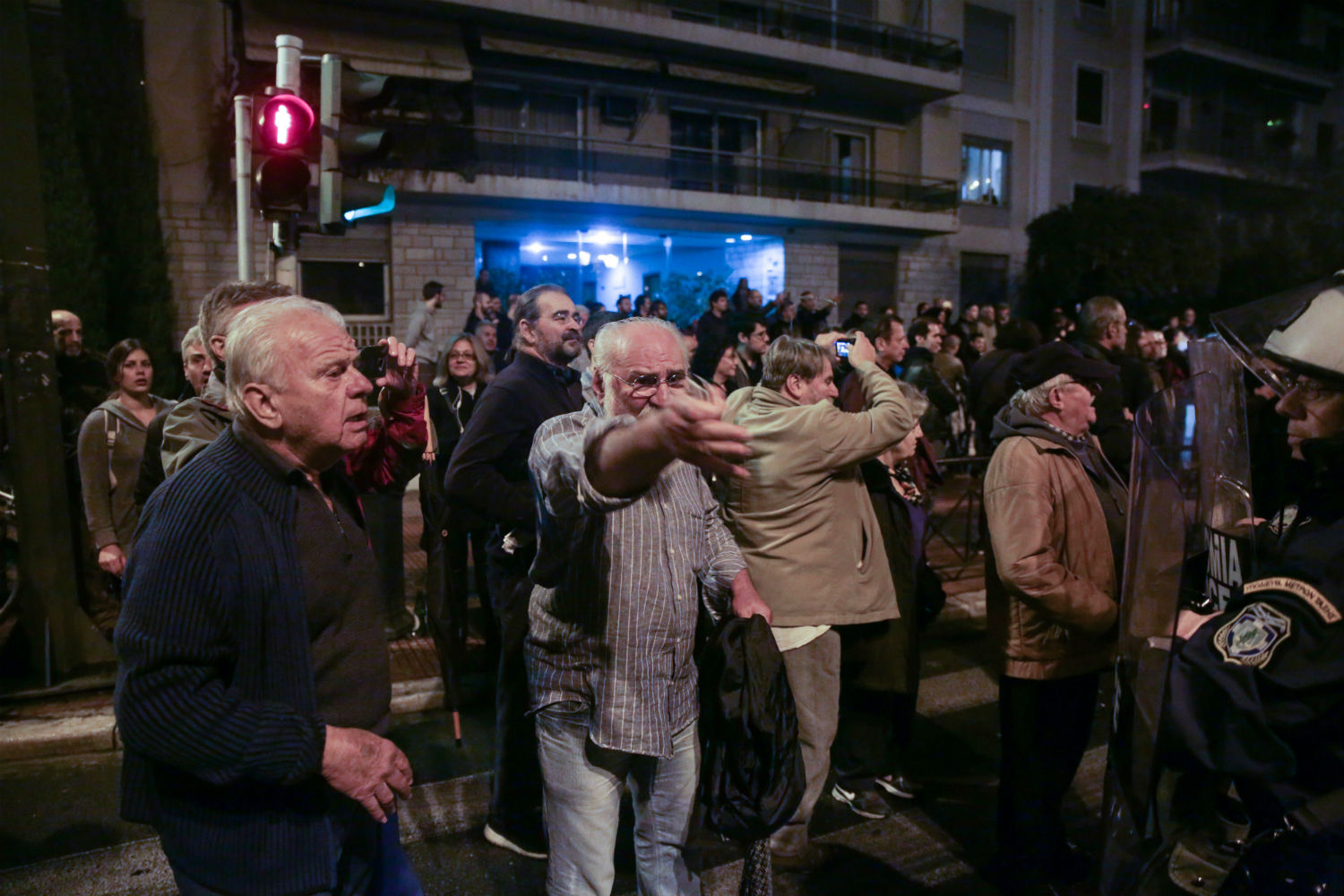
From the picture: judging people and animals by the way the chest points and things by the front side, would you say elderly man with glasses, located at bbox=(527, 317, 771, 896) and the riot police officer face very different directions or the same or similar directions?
very different directions

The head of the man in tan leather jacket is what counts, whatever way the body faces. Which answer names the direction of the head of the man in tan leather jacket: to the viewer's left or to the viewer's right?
to the viewer's right

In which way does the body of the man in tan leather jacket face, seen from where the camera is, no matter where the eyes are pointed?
to the viewer's right

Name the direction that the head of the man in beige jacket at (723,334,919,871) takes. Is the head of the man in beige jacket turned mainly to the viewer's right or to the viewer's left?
to the viewer's right
